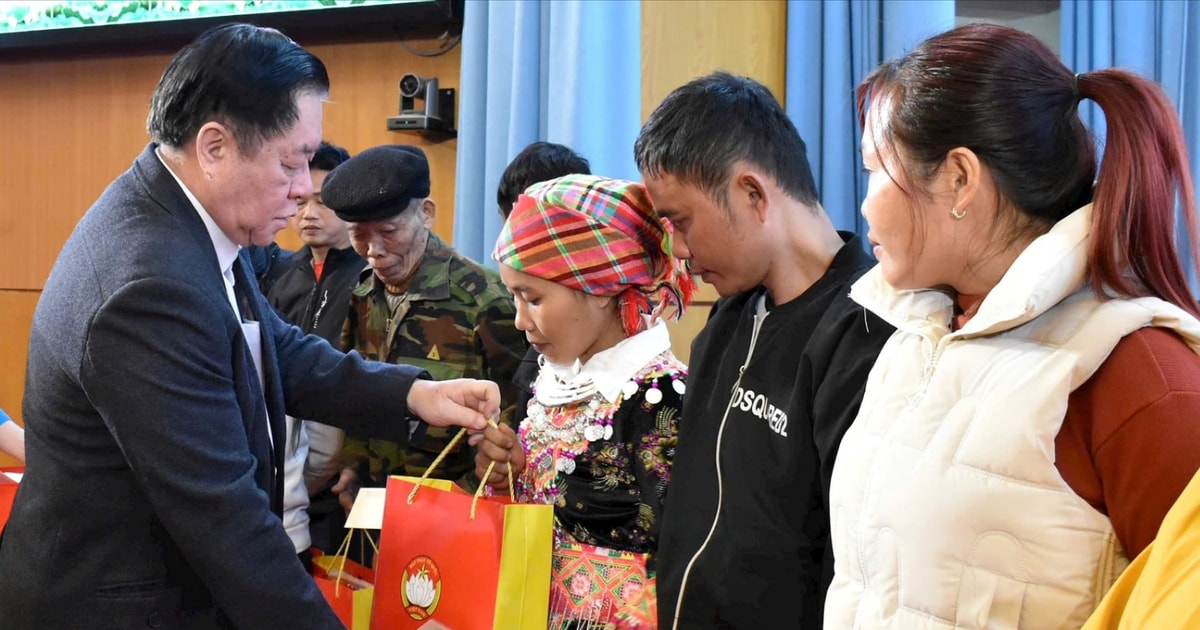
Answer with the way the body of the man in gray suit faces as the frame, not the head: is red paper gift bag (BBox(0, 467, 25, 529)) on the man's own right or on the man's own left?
on the man's own left

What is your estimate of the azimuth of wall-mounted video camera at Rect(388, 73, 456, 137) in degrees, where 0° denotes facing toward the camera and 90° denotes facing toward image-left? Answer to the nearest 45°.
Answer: approximately 45°

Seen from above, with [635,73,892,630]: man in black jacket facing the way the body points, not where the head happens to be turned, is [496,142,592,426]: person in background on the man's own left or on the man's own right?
on the man's own right

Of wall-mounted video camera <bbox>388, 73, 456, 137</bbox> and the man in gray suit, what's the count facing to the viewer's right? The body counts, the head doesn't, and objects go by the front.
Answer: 1

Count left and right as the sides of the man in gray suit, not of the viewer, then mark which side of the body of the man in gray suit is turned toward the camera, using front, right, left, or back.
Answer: right

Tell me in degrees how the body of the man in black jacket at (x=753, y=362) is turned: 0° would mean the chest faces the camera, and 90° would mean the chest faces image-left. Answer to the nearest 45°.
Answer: approximately 45°

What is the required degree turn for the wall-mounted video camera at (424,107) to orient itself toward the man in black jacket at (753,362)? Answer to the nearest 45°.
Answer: approximately 45° to its left

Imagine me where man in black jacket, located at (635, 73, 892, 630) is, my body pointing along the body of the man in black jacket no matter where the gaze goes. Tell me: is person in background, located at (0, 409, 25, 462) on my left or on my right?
on my right

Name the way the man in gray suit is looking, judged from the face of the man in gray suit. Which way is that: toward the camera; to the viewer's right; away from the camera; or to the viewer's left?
to the viewer's right

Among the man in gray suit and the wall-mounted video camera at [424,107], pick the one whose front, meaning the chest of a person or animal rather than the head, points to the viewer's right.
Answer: the man in gray suit
